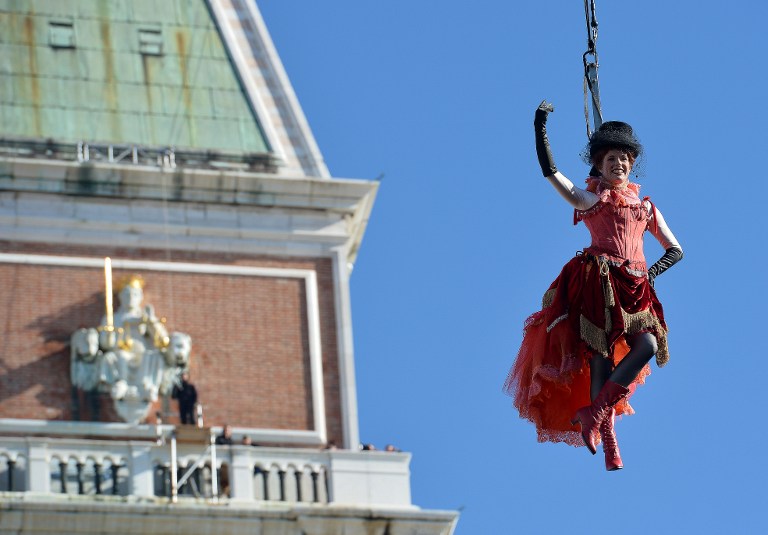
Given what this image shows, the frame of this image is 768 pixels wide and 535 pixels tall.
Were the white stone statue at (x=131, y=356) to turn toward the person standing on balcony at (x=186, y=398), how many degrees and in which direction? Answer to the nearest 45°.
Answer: approximately 90° to its left

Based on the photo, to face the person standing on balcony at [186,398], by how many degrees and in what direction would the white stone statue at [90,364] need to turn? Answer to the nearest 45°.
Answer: approximately 135° to its left

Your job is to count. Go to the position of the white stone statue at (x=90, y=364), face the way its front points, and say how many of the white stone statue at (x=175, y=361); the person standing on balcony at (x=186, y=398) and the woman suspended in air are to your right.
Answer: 0

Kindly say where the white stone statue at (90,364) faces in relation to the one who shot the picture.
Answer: facing the viewer and to the left of the viewer

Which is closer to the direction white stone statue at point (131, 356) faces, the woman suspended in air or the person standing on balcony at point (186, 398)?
the woman suspended in air

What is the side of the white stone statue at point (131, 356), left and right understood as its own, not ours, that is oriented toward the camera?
front
